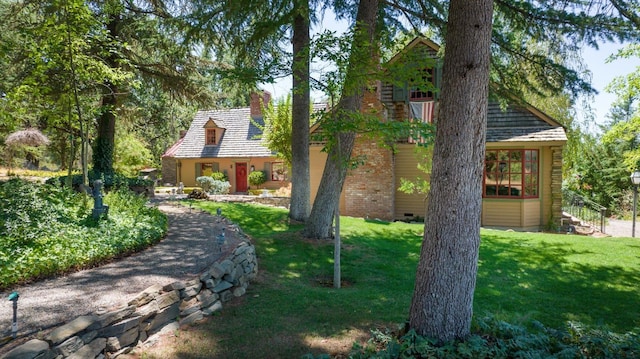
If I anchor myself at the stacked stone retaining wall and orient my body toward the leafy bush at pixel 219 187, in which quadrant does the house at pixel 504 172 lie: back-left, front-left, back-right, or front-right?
front-right

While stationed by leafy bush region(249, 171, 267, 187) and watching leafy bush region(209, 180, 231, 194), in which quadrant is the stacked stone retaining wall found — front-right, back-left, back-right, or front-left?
front-left

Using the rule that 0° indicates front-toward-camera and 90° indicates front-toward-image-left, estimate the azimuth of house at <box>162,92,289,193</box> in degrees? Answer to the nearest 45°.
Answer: approximately 0°

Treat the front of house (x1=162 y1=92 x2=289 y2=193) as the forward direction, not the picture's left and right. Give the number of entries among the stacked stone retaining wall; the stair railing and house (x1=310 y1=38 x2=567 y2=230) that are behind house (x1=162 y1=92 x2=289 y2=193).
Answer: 0

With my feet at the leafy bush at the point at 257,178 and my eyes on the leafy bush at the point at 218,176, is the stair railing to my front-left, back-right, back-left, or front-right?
back-left

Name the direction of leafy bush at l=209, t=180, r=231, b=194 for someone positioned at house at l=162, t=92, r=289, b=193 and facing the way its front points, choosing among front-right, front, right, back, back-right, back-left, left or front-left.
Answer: front

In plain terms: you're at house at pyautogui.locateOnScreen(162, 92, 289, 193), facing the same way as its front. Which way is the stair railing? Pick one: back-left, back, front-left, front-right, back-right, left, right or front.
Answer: front-left

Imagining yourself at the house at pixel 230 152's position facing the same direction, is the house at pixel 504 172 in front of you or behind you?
in front

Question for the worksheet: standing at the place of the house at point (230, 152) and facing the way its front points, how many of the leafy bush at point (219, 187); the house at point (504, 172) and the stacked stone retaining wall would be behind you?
0

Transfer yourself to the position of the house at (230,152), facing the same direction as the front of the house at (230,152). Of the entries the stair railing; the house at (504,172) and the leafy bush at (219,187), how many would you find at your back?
0

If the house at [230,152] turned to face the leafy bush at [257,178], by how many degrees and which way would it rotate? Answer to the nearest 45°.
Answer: approximately 45° to its left

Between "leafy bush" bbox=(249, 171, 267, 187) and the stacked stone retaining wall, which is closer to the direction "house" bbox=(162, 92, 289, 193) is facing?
the stacked stone retaining wall

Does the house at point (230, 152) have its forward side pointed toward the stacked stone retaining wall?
yes

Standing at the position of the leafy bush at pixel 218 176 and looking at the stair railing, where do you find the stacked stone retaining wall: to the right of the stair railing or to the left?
right
